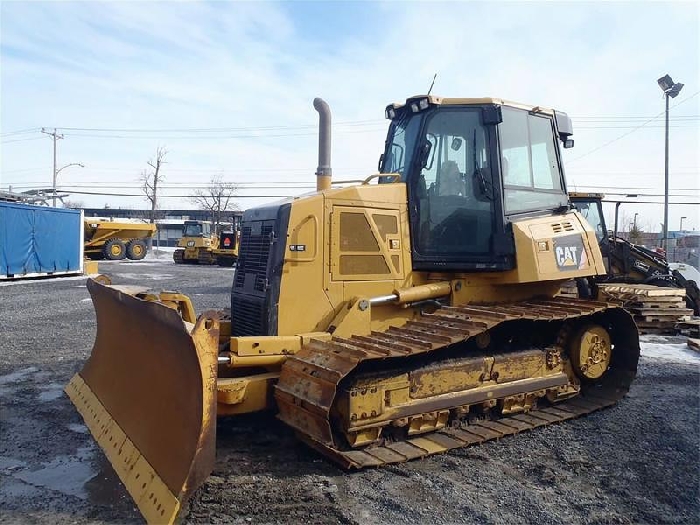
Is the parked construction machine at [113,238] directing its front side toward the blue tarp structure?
no

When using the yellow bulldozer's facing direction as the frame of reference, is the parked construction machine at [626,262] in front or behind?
behind

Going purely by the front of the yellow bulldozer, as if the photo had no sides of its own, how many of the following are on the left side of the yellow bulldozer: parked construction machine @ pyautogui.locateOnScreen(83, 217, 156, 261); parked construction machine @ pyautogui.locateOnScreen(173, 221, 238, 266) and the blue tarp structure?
0

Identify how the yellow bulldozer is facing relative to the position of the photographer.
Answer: facing the viewer and to the left of the viewer

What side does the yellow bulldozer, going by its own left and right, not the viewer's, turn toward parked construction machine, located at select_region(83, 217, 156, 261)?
right

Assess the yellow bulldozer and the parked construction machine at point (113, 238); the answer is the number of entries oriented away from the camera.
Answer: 0

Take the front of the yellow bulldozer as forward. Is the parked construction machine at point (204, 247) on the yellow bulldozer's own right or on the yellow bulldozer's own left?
on the yellow bulldozer's own right
